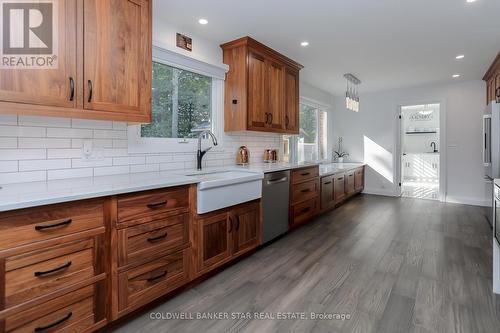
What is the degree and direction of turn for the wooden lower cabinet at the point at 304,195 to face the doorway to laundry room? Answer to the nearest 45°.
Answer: approximately 90° to its left

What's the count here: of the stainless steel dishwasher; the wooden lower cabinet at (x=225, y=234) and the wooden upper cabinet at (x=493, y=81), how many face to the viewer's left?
1

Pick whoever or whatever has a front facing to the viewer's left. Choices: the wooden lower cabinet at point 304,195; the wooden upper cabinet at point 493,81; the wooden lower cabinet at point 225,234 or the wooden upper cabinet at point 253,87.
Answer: the wooden upper cabinet at point 493,81

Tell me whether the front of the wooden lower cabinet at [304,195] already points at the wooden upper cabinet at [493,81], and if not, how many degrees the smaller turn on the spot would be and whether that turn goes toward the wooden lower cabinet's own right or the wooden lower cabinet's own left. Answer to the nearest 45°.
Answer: approximately 45° to the wooden lower cabinet's own left

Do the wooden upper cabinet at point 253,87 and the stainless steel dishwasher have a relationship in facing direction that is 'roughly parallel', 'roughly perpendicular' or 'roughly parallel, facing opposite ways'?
roughly parallel

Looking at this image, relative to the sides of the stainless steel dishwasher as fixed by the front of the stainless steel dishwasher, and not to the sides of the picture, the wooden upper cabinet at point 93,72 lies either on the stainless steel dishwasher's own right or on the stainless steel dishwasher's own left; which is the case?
on the stainless steel dishwasher's own right

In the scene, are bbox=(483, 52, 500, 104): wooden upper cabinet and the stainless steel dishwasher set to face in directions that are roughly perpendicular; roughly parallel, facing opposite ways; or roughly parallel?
roughly parallel, facing opposite ways

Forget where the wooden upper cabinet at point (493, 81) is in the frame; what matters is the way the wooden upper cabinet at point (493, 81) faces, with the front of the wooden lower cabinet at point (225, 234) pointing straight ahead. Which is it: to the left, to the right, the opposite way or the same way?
the opposite way

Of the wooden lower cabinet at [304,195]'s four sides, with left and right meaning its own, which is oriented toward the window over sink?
right

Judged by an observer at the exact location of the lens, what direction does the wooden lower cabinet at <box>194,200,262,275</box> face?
facing the viewer and to the right of the viewer

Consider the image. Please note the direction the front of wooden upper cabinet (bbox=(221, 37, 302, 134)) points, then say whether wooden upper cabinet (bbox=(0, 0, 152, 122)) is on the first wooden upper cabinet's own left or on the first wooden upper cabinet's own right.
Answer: on the first wooden upper cabinet's own right

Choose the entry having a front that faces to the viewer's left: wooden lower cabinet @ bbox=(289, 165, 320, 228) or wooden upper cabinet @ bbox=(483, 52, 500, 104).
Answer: the wooden upper cabinet

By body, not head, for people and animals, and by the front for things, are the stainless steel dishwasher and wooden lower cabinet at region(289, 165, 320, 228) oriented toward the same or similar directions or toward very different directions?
same or similar directions

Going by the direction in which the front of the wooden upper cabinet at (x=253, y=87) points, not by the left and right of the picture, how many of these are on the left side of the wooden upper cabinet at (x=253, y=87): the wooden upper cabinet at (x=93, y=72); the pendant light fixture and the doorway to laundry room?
2

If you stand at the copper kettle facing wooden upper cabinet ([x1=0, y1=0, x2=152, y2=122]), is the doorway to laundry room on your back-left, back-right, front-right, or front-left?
back-left

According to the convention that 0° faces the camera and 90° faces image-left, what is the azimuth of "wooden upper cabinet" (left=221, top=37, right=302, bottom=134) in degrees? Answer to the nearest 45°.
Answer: approximately 315°

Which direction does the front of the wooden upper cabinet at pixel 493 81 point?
to the viewer's left
